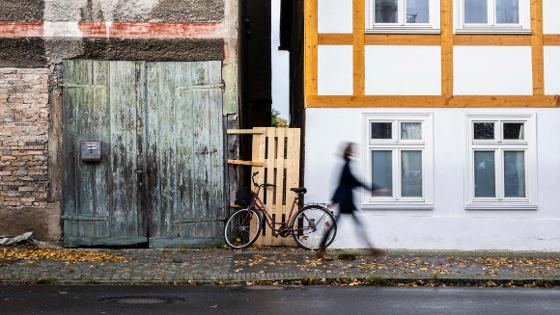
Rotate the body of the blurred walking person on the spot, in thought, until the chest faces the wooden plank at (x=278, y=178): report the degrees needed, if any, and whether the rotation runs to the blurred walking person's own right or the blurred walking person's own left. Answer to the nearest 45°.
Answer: approximately 135° to the blurred walking person's own left

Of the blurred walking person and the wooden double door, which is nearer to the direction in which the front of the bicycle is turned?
the wooden double door

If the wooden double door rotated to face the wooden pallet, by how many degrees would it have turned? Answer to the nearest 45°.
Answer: approximately 90° to its left

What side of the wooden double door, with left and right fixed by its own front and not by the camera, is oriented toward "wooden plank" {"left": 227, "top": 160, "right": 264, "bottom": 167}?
left

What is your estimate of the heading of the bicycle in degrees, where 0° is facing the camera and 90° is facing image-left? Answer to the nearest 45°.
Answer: approximately 90°

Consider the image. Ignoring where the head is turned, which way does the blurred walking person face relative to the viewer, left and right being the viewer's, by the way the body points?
facing to the right of the viewer

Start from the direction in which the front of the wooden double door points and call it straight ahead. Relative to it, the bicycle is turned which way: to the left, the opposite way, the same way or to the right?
to the right

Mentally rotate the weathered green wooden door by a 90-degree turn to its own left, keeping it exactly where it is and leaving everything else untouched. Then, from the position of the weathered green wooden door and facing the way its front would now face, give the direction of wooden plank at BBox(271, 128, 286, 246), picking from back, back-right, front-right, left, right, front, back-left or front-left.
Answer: front
